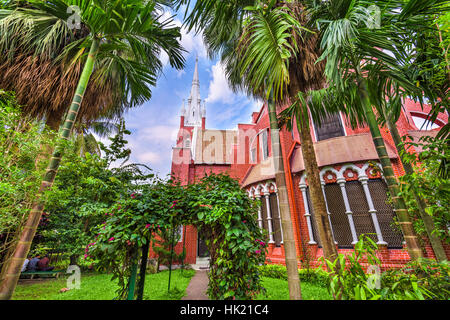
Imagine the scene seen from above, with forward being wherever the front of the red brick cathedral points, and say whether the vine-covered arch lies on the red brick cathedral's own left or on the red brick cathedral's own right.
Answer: on the red brick cathedral's own left

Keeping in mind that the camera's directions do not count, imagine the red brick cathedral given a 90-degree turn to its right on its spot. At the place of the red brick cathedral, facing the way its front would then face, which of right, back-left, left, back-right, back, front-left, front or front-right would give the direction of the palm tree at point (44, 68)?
back

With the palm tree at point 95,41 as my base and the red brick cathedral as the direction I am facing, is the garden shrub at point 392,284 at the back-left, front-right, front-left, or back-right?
front-right

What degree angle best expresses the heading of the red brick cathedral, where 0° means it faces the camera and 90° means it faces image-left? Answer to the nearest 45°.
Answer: approximately 135°

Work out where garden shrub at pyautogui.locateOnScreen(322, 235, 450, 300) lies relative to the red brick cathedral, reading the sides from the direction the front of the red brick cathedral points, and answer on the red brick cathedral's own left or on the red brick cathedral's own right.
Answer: on the red brick cathedral's own left
